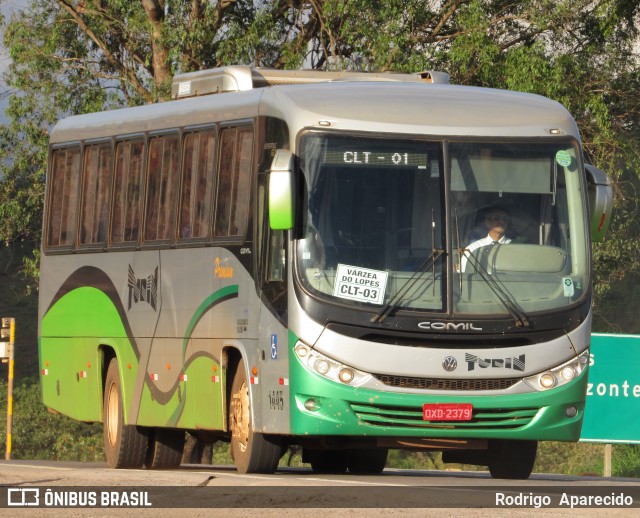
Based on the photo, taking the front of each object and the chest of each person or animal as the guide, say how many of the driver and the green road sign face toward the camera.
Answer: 2

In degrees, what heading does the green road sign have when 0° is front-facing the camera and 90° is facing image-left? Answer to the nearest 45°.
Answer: approximately 0°

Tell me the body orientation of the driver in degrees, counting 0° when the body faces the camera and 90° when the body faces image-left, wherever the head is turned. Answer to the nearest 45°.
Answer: approximately 0°
